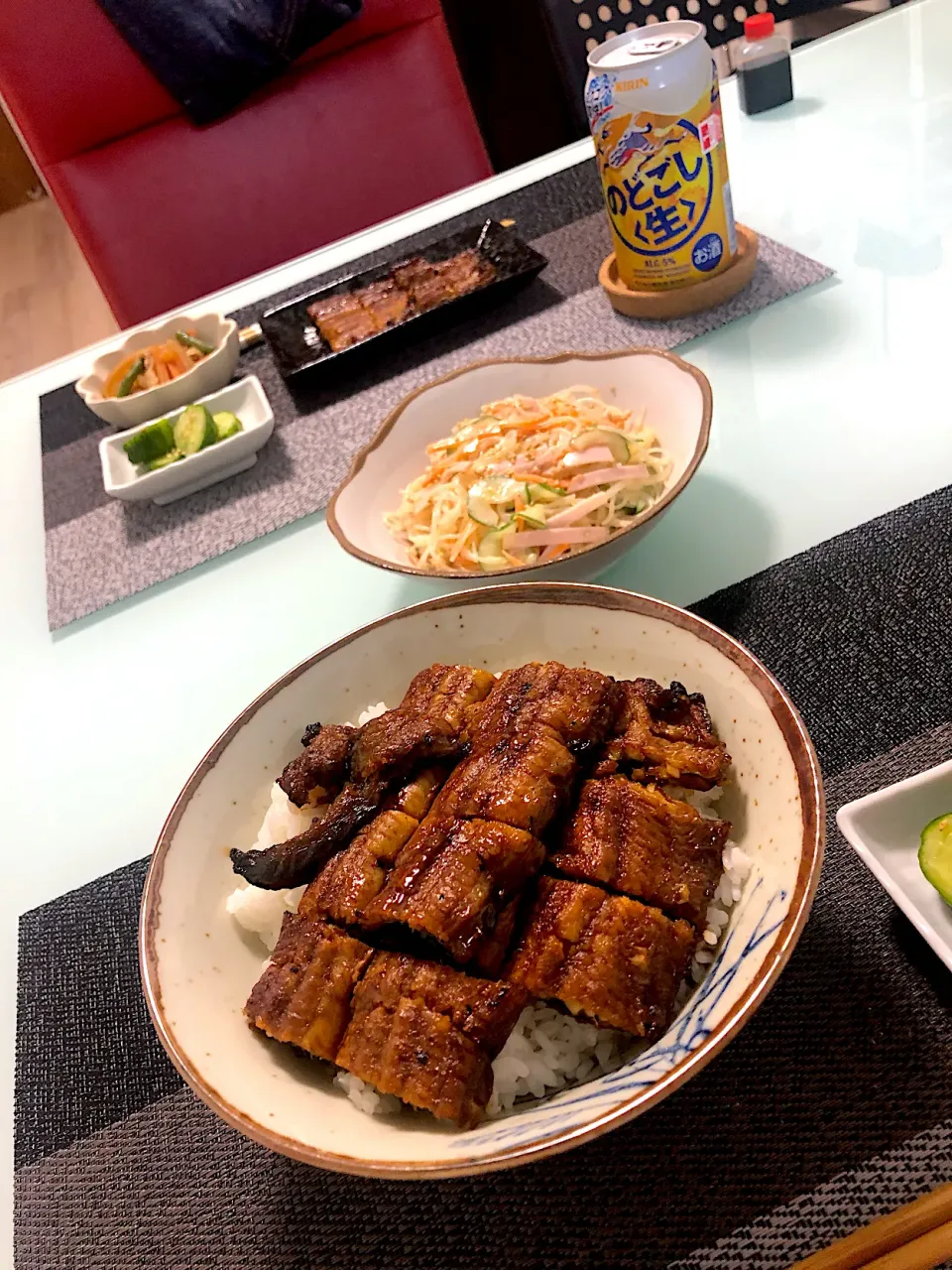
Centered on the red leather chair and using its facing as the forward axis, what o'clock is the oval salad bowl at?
The oval salad bowl is roughly at 12 o'clock from the red leather chair.

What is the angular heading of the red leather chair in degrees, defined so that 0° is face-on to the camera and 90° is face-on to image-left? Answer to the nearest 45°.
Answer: approximately 0°

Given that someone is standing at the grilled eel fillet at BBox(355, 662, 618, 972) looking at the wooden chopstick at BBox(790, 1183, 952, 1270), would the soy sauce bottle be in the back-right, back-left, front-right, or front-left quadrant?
back-left

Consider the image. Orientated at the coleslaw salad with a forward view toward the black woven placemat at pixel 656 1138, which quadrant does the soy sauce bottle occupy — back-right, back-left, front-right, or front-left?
back-left

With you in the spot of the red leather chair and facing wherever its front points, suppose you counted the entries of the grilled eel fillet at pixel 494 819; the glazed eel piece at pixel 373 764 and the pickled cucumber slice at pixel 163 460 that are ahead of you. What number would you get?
3

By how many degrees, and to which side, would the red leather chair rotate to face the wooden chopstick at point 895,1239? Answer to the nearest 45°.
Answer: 0° — it already faces it

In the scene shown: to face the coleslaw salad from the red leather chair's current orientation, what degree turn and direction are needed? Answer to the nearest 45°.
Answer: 0° — it already faces it

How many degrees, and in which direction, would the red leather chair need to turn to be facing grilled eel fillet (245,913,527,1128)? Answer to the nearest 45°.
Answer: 0° — it already faces it

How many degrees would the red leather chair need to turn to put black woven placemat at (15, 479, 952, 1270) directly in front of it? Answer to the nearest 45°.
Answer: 0° — it already faces it

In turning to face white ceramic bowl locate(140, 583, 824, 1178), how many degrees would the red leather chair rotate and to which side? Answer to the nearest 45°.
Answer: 0° — it already faces it
